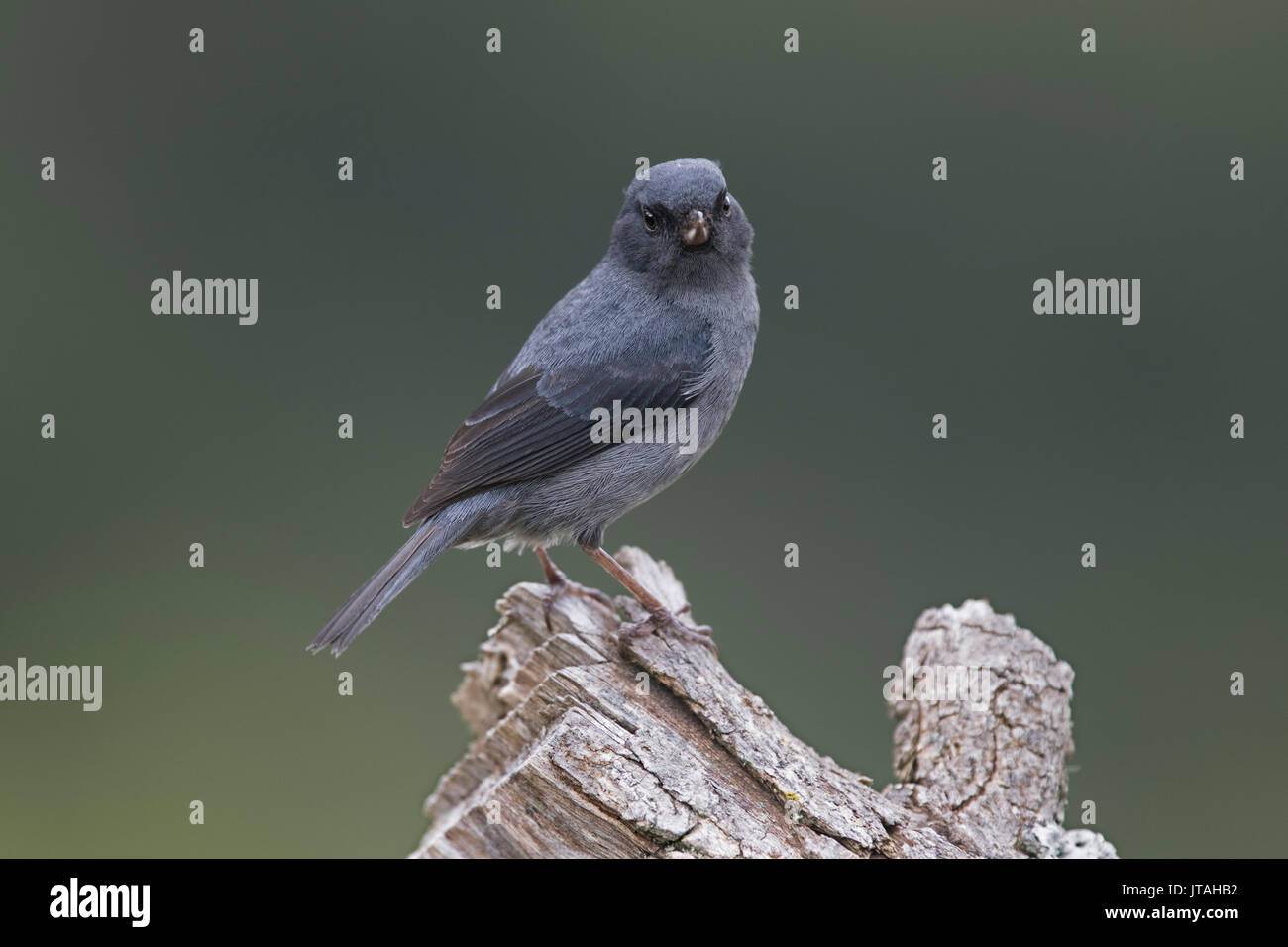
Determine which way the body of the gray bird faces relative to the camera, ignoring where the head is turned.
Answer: to the viewer's right
